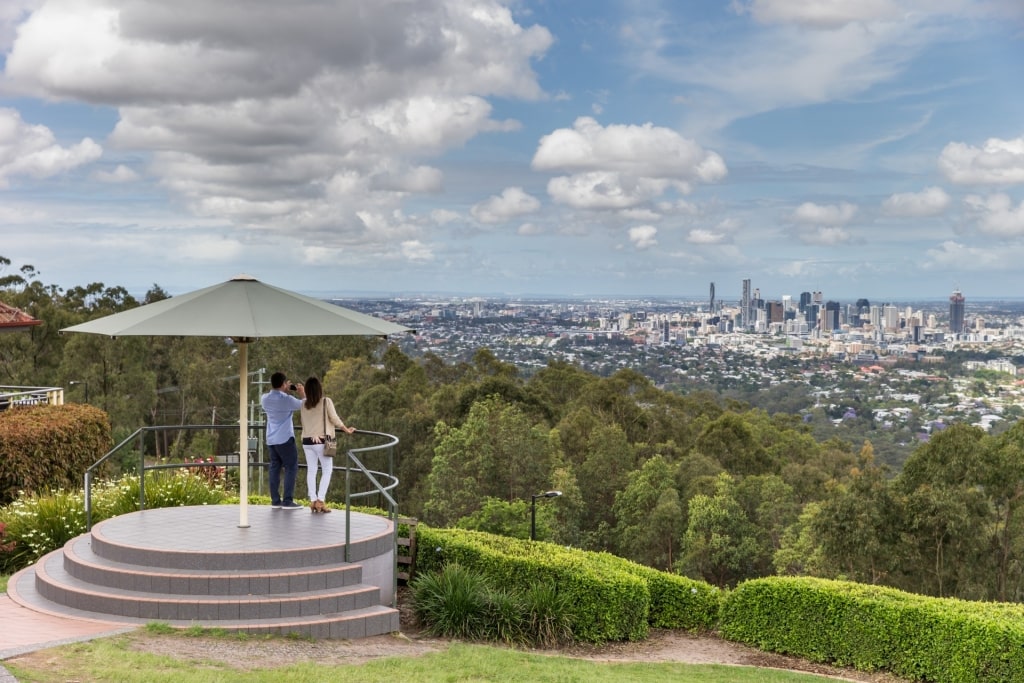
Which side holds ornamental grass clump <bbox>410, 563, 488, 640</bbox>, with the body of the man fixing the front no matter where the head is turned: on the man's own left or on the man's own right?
on the man's own right

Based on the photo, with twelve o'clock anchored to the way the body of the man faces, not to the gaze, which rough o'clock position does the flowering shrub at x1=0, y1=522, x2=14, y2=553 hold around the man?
The flowering shrub is roughly at 8 o'clock from the man.

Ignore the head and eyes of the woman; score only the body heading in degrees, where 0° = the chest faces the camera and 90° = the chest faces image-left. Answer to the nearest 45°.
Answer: approximately 225°

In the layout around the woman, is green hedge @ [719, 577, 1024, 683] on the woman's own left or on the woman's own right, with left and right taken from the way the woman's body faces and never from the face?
on the woman's own right

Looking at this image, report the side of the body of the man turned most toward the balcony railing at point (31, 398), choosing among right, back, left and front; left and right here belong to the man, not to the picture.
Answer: left

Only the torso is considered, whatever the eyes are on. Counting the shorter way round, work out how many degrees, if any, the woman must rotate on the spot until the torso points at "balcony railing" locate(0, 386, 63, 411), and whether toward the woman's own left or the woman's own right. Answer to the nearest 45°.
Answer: approximately 90° to the woman's own left

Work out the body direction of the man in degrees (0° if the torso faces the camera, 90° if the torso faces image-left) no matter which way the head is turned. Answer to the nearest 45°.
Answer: approximately 225°
